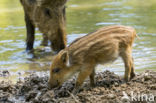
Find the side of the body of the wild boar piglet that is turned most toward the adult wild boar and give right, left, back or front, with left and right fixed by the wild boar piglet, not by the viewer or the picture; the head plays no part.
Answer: right

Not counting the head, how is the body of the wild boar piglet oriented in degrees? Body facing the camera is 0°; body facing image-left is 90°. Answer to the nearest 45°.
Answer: approximately 90°

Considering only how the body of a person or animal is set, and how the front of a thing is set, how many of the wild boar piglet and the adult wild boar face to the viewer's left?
1
